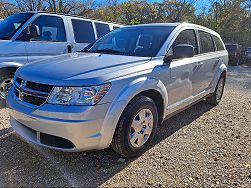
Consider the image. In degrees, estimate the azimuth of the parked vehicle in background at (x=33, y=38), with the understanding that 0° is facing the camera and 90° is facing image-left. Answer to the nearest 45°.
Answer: approximately 45°

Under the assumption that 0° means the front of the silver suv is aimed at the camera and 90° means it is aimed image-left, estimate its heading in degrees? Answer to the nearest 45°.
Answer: approximately 45°

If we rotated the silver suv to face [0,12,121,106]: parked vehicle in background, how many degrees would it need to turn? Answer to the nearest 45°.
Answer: approximately 90° to its right
